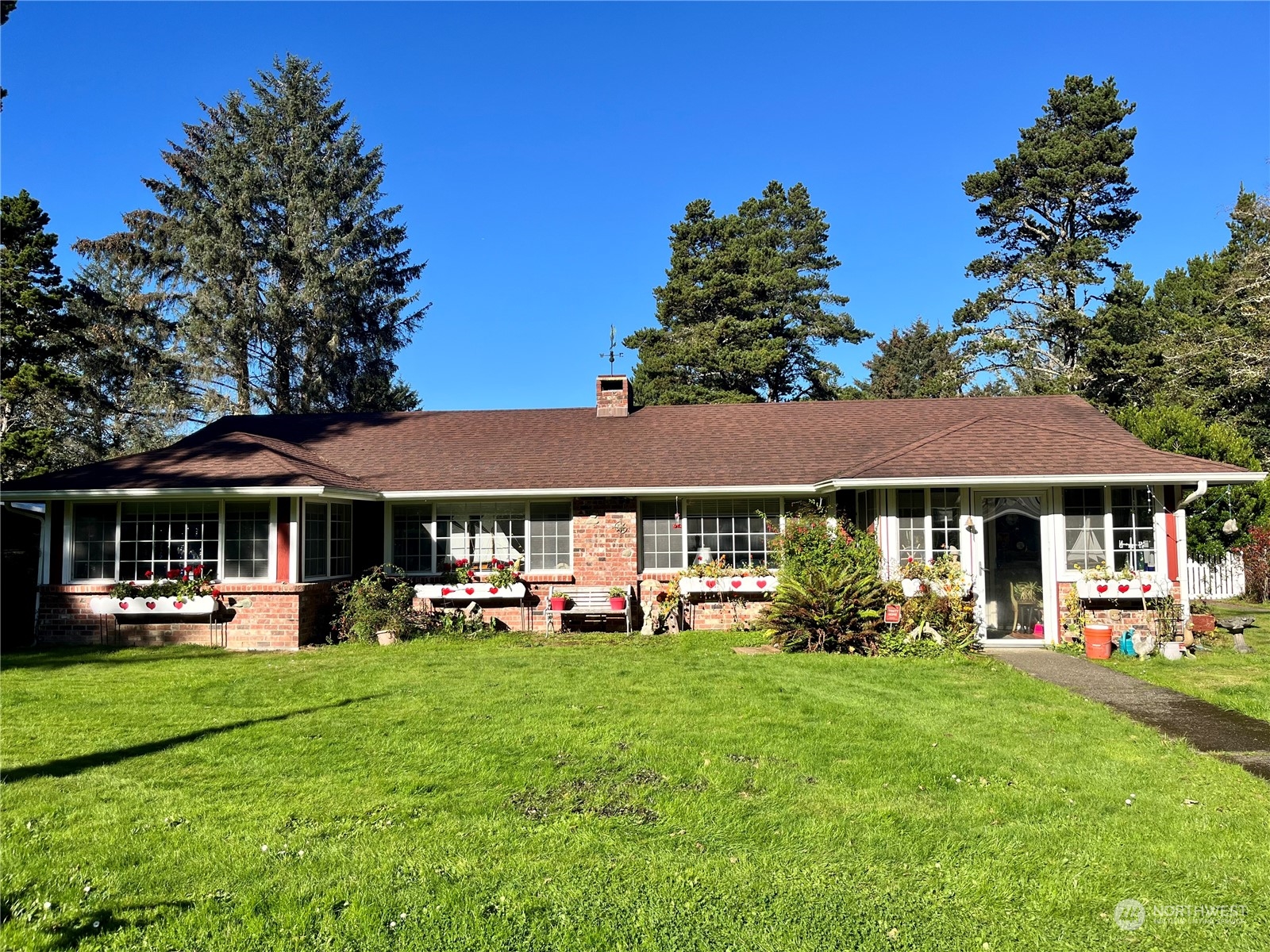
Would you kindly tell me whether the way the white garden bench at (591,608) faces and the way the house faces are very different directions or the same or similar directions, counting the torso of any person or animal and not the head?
same or similar directions

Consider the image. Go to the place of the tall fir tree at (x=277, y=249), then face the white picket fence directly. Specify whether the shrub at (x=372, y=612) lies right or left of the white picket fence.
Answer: right

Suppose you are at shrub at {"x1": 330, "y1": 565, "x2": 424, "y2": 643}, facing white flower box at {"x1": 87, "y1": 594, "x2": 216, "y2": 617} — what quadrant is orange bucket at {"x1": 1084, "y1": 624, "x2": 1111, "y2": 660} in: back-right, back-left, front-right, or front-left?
back-left

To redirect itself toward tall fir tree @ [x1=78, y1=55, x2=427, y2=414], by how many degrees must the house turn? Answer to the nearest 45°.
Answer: approximately 135° to its right

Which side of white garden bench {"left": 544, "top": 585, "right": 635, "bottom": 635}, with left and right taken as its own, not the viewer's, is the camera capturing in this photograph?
front

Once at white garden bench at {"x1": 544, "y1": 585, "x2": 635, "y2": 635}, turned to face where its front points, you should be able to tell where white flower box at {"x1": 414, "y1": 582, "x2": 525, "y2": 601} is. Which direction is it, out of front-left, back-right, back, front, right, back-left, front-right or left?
right

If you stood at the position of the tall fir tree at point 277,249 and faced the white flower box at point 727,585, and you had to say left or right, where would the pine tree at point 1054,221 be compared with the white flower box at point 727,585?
left

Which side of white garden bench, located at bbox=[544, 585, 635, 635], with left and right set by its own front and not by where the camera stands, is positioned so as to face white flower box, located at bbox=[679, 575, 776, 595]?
left

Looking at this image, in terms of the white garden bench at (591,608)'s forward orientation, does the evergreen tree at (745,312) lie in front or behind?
behind

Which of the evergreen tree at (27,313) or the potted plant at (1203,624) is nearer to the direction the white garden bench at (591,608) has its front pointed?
the potted plant

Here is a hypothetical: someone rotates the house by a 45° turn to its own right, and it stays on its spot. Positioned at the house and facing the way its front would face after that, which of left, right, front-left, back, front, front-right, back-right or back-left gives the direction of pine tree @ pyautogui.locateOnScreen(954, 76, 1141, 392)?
back

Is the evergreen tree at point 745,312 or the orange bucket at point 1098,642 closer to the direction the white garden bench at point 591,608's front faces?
the orange bucket

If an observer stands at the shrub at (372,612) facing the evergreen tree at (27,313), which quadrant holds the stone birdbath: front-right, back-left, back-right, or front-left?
back-right

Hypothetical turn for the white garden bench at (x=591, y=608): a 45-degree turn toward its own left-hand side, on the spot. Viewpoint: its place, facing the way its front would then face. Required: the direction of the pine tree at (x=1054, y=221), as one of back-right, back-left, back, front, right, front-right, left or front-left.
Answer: left

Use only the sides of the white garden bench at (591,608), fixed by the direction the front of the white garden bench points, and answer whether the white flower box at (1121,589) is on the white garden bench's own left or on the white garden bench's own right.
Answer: on the white garden bench's own left

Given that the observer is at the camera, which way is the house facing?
facing the viewer
